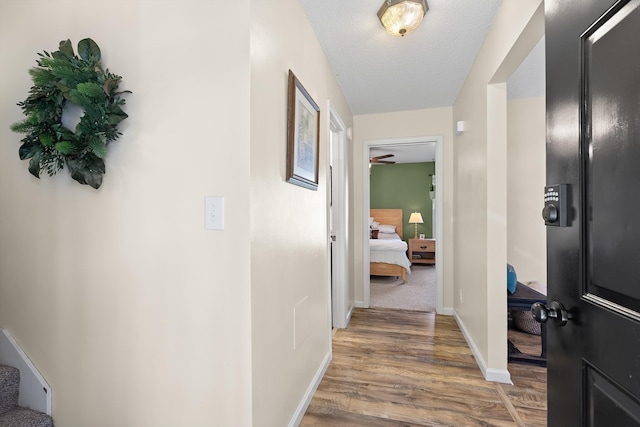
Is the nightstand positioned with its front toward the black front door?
yes

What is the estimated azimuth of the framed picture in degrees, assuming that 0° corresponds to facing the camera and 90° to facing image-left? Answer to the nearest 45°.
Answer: approximately 270°

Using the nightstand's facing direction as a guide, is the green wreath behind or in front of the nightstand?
in front

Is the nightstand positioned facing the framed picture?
yes

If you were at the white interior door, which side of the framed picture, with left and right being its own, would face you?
left

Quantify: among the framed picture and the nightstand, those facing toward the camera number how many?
1

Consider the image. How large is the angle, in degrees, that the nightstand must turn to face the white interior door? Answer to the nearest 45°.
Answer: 0° — it already faces it

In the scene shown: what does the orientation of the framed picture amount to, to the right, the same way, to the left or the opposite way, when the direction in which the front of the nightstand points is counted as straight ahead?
to the left
